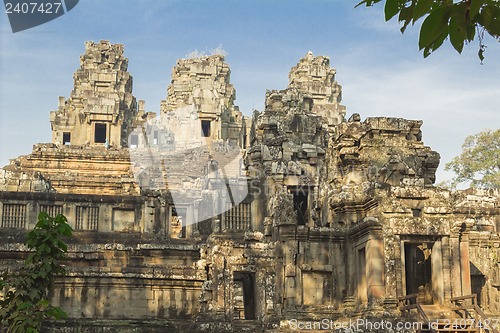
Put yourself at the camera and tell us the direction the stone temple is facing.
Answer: facing the viewer

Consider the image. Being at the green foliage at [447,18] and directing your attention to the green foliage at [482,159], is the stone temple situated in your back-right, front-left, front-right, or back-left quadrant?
front-left

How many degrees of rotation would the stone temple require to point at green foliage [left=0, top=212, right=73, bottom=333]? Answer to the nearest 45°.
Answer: approximately 45° to its right

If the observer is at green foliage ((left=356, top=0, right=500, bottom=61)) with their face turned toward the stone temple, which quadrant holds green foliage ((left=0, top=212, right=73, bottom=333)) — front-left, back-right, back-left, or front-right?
front-left

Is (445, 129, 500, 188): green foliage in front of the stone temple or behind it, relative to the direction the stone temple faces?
behind

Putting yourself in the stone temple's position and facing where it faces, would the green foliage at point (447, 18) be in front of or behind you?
in front

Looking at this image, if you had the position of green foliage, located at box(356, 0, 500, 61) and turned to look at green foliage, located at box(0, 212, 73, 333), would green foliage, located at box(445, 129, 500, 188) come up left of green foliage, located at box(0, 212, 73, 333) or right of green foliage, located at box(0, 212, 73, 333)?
right
